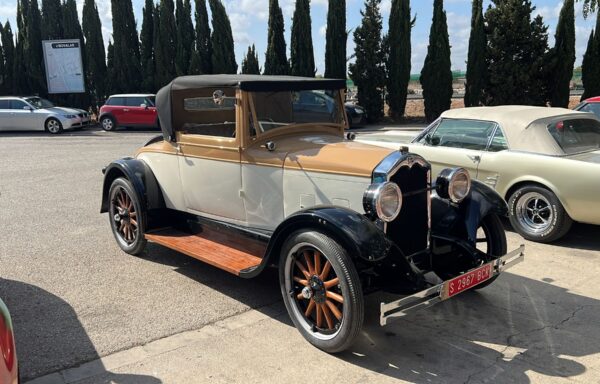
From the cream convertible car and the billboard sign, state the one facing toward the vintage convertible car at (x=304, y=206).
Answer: the billboard sign

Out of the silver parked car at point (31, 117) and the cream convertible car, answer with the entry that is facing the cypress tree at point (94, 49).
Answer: the cream convertible car

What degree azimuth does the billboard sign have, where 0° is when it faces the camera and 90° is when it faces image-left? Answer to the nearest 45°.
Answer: approximately 0°

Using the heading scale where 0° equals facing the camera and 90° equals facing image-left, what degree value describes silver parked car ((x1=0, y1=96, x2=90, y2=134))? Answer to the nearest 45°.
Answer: approximately 315°

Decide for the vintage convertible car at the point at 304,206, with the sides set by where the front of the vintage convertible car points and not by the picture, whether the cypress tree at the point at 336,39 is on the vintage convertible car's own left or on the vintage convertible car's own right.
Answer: on the vintage convertible car's own left

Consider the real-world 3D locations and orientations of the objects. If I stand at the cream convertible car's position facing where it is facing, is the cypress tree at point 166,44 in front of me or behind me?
in front

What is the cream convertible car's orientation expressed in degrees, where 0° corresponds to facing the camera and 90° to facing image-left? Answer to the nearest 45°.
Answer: approximately 135°

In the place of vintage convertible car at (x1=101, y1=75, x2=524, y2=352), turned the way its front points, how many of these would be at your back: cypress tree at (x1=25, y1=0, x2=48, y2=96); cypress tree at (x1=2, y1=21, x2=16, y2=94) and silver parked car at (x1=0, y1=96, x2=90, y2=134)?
3

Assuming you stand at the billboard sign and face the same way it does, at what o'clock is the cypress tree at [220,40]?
The cypress tree is roughly at 10 o'clock from the billboard sign.

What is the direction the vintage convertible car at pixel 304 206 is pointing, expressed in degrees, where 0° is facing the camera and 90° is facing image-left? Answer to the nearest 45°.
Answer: approximately 315°

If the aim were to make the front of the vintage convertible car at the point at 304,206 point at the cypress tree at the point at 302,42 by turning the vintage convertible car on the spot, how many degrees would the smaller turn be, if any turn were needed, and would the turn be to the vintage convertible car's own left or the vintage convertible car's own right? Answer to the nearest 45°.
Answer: approximately 135° to the vintage convertible car's own left

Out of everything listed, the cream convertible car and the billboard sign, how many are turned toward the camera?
1

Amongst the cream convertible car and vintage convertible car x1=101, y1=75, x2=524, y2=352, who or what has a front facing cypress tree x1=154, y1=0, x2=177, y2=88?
the cream convertible car
